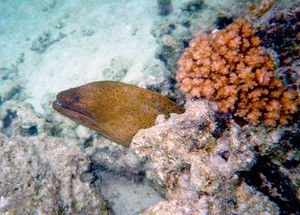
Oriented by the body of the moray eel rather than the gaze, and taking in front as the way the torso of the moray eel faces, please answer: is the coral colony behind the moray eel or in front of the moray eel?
behind

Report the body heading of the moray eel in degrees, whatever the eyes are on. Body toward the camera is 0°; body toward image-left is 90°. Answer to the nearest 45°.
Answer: approximately 90°
